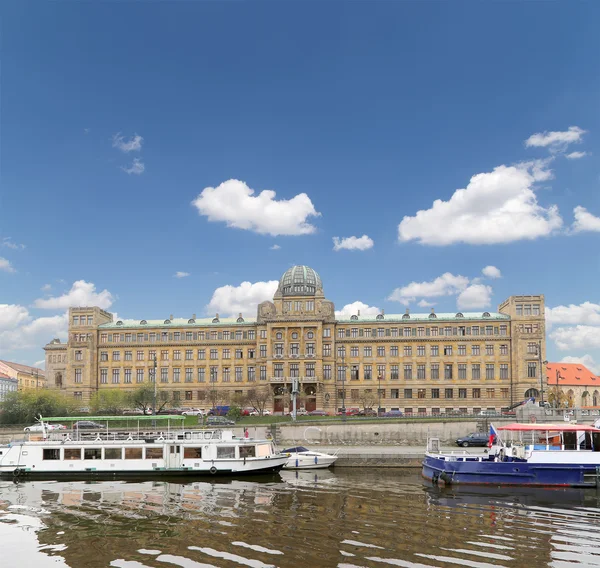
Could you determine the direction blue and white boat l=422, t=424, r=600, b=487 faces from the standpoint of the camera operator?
facing to the left of the viewer
